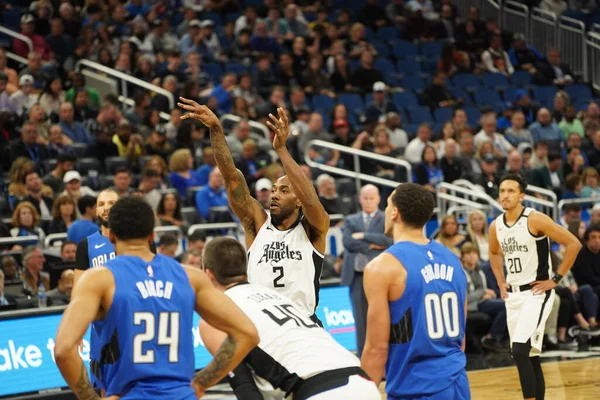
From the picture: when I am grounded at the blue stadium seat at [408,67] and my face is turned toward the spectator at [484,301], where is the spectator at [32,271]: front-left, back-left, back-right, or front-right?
front-right

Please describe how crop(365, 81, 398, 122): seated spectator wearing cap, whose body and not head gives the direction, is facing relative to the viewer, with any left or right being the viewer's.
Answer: facing the viewer

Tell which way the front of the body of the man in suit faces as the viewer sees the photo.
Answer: toward the camera

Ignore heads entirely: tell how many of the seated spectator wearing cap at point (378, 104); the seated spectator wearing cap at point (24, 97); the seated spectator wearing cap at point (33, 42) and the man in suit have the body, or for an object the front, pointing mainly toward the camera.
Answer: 4

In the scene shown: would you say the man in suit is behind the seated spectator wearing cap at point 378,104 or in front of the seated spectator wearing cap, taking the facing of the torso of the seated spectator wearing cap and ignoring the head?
in front

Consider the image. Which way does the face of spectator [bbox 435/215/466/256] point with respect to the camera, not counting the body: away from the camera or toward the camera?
toward the camera

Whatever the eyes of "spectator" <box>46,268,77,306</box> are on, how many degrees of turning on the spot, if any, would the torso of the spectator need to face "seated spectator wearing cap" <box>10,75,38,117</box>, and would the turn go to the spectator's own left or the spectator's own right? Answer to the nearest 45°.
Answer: approximately 135° to the spectator's own left

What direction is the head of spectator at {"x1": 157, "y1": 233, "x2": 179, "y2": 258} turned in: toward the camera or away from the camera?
toward the camera

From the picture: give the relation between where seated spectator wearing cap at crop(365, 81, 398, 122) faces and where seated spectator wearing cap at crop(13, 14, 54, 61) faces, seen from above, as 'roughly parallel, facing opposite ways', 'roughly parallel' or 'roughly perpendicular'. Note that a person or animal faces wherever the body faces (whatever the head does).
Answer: roughly parallel

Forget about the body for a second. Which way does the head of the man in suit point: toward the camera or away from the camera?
toward the camera

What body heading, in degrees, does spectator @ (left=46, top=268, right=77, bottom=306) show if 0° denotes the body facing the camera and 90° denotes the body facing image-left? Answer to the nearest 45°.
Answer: approximately 315°

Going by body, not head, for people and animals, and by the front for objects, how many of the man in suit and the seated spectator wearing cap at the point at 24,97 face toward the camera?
2

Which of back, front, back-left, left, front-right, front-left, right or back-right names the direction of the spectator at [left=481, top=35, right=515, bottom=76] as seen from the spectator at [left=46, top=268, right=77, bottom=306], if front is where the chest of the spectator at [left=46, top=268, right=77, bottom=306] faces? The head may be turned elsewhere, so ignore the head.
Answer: left

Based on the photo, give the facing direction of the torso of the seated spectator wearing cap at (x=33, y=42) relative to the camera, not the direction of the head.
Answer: toward the camera
